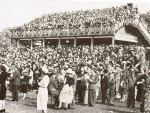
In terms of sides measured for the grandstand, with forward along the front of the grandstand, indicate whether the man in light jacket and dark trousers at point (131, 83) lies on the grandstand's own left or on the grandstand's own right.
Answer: on the grandstand's own left

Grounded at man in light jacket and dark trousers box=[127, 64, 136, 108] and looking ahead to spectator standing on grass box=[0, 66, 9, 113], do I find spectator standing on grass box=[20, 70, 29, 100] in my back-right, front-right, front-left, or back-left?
front-right

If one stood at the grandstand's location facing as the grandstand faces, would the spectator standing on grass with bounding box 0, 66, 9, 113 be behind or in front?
in front

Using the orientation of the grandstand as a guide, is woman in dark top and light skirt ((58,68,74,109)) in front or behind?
in front

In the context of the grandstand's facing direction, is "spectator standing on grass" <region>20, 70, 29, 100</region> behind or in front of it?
in front

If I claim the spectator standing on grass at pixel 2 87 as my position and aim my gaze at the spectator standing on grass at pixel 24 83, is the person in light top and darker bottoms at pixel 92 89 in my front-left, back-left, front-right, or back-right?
front-right

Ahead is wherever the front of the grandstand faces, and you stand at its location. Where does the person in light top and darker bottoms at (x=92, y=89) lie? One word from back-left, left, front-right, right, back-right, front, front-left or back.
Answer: front-left

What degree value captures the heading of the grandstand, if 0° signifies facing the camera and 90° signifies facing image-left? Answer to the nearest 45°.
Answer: approximately 45°

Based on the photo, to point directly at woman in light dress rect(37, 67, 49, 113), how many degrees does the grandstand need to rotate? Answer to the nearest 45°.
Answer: approximately 45° to its left
